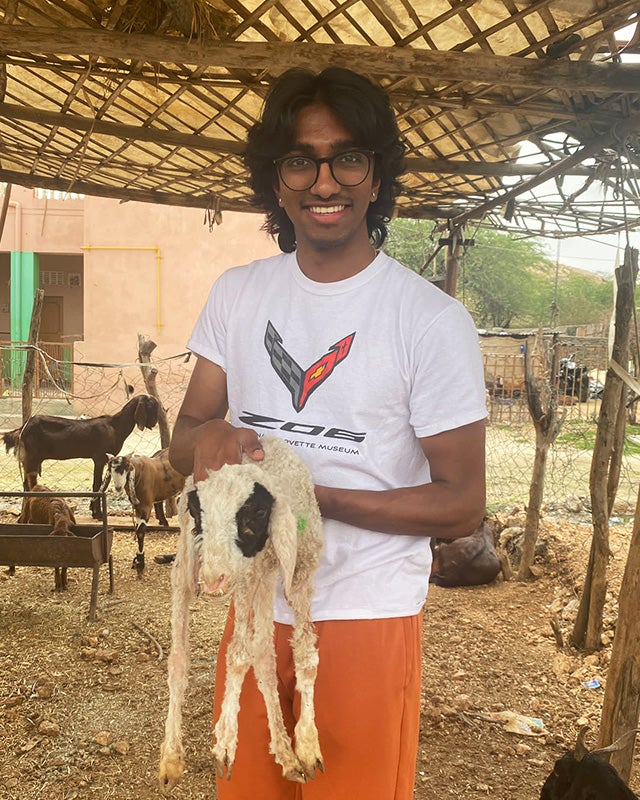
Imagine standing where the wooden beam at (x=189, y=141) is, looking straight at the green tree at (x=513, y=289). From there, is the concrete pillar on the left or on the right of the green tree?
left

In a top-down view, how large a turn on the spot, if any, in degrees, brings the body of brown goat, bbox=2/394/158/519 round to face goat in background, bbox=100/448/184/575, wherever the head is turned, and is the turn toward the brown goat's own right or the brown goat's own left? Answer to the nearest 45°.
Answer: approximately 45° to the brown goat's own right

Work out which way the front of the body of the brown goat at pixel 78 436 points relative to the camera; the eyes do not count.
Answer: to the viewer's right

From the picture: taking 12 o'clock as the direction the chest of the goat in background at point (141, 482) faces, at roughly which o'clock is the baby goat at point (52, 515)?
The baby goat is roughly at 12 o'clock from the goat in background.

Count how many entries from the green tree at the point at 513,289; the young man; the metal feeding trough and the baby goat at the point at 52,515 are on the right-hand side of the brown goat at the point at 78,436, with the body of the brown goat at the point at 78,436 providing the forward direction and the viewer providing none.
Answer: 3

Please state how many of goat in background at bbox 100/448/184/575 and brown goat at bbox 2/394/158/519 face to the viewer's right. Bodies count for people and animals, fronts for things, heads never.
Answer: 1

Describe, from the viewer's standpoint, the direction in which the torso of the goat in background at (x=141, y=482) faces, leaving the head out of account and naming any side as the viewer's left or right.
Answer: facing the viewer and to the left of the viewer

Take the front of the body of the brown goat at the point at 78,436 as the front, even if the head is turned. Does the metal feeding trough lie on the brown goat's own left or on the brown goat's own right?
on the brown goat's own right

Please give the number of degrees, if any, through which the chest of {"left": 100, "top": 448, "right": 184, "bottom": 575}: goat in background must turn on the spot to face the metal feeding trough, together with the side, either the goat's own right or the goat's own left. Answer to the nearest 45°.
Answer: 0° — it already faces it

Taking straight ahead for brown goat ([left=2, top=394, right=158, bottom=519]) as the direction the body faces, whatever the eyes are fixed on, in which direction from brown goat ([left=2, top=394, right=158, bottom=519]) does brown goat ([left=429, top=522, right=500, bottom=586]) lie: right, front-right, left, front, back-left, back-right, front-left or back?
front-right

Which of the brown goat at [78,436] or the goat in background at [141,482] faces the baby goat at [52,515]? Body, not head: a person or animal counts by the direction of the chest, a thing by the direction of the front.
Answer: the goat in background

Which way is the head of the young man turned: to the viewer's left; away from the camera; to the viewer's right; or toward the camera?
toward the camera

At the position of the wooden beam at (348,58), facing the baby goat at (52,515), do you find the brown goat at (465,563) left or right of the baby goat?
right

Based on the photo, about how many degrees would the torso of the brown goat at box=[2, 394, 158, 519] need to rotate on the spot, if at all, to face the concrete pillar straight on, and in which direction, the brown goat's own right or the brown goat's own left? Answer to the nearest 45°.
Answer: approximately 90° to the brown goat's own left
